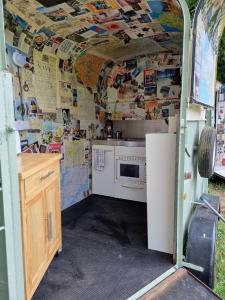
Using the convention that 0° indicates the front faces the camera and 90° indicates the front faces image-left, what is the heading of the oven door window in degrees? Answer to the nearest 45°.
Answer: approximately 0°
